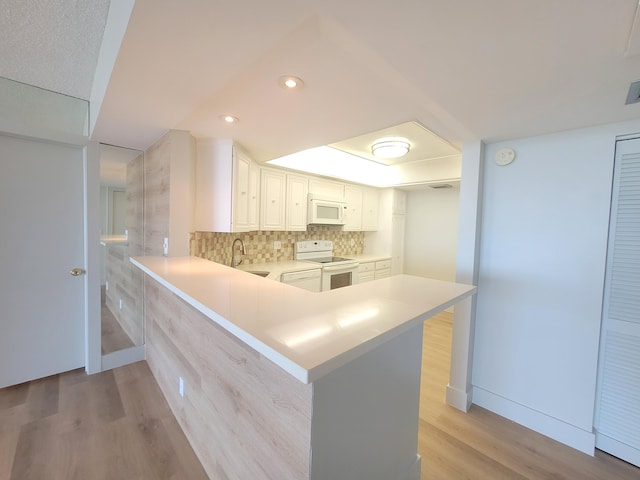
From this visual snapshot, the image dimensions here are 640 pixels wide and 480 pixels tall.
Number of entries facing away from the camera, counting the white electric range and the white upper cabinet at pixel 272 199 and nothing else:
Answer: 0

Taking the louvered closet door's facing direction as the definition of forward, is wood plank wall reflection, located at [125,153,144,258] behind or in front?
in front

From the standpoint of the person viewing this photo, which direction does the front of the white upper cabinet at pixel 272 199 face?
facing the viewer and to the right of the viewer

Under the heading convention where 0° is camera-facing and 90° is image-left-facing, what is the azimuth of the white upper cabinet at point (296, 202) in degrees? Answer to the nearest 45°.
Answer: approximately 315°

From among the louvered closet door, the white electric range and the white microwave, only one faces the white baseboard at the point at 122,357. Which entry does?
the louvered closet door
